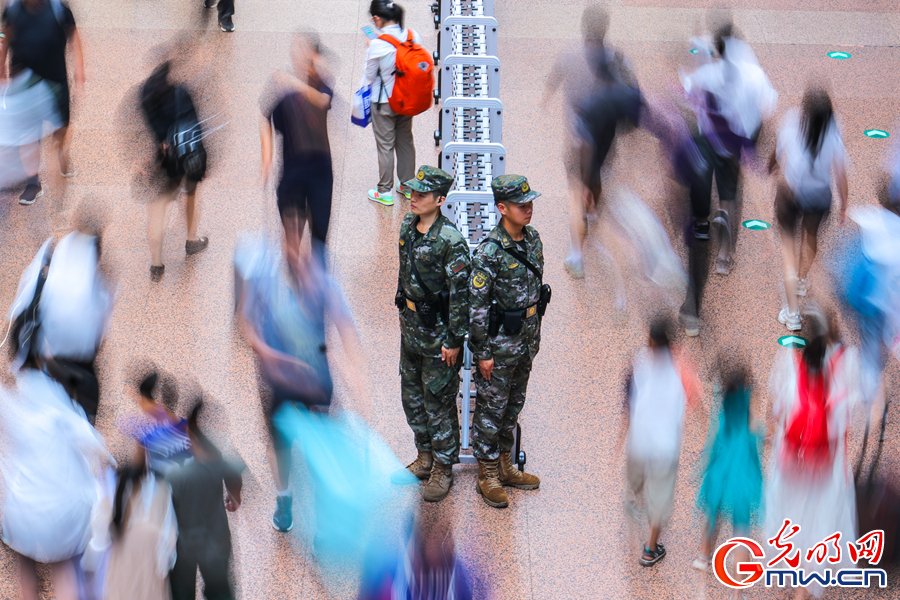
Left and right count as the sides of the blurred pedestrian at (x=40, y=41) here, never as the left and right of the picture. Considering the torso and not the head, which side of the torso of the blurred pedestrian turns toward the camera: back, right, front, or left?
front

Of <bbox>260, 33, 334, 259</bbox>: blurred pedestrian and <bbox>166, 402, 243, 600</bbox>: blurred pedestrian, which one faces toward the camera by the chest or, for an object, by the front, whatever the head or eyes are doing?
<bbox>260, 33, 334, 259</bbox>: blurred pedestrian

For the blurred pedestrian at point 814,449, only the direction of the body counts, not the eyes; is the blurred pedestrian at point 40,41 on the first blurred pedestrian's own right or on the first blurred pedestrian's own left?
on the first blurred pedestrian's own left

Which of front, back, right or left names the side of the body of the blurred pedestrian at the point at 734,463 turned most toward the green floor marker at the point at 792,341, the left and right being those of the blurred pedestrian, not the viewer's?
front

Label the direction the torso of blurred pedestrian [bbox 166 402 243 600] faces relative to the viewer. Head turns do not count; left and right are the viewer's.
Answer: facing away from the viewer

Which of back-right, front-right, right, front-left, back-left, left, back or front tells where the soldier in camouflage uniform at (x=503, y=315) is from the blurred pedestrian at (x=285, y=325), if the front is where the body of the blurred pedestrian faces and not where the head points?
left

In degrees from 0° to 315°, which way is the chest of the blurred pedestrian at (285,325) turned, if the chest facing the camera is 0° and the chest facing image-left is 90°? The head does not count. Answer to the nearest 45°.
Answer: approximately 0°

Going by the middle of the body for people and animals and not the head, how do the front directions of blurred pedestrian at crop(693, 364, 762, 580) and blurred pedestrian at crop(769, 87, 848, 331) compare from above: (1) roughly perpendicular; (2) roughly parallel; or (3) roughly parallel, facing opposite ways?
roughly parallel

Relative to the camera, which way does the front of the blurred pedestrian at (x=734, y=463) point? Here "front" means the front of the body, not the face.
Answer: away from the camera

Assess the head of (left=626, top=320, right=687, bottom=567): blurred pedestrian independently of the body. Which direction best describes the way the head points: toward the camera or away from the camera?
away from the camera

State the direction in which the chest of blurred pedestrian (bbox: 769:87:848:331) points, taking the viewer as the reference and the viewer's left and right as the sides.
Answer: facing away from the viewer

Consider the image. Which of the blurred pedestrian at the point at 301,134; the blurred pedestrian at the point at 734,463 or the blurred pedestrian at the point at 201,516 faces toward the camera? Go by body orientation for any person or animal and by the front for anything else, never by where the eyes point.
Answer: the blurred pedestrian at the point at 301,134

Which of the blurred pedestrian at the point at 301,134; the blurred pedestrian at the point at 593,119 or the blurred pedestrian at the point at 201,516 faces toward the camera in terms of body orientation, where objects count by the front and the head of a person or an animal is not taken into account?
the blurred pedestrian at the point at 301,134

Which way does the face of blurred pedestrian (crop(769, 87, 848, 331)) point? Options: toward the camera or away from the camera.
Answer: away from the camera

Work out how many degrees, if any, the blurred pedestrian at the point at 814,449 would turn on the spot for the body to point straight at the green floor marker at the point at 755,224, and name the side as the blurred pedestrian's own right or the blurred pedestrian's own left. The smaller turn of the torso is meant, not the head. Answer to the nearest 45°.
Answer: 0° — they already face it

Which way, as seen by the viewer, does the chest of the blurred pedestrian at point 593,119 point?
away from the camera
